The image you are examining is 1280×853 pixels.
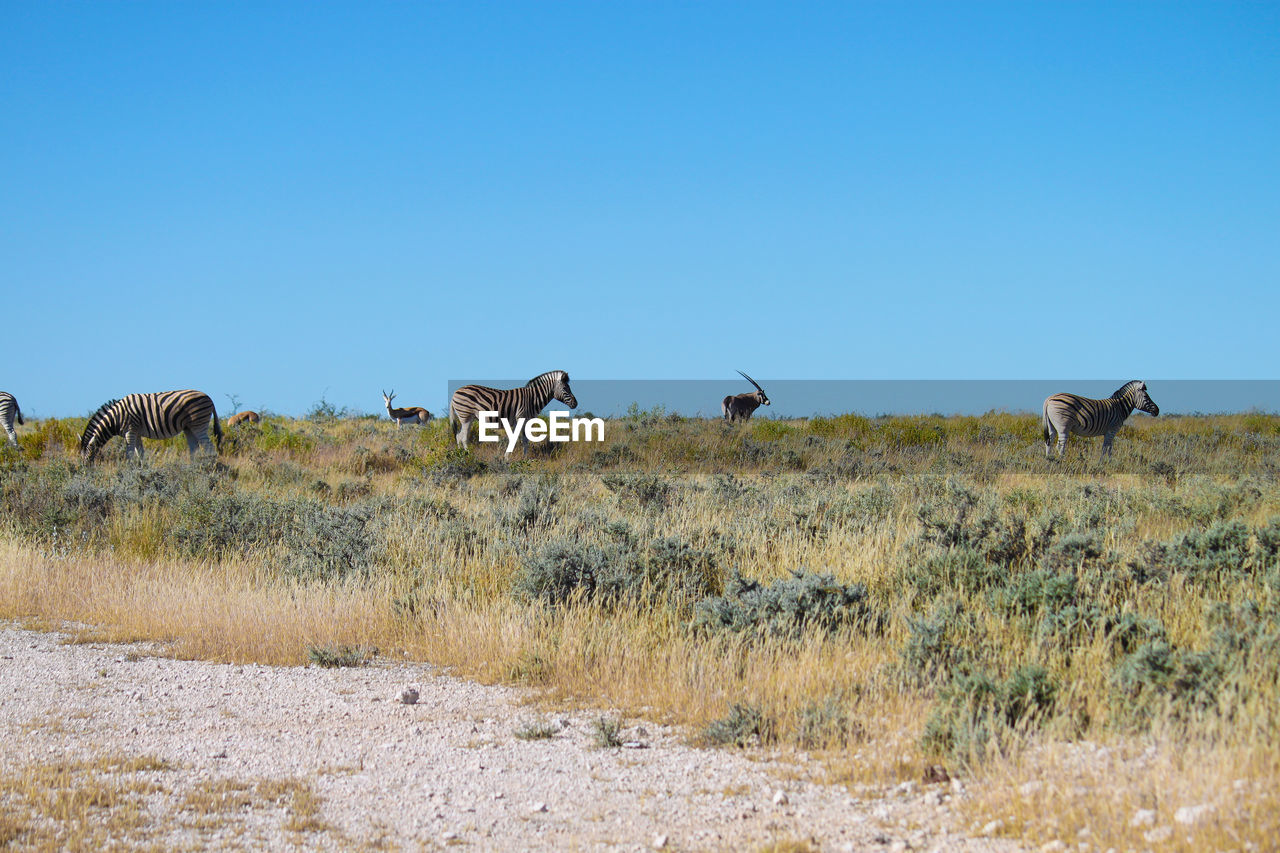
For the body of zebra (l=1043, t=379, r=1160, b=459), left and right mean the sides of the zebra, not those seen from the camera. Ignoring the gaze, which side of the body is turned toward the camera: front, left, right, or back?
right

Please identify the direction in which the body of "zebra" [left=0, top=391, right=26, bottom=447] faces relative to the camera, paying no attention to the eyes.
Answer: to the viewer's left

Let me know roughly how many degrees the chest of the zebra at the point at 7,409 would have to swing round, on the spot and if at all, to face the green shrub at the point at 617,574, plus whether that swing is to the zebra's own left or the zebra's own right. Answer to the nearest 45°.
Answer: approximately 90° to the zebra's own left

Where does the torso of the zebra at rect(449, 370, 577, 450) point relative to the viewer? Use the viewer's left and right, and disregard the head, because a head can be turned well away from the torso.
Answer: facing to the right of the viewer

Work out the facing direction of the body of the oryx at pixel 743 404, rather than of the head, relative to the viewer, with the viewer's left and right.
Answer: facing to the right of the viewer

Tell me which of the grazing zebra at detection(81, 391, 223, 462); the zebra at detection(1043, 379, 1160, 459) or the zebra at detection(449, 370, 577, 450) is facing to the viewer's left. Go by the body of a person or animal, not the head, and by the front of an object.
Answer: the grazing zebra at detection(81, 391, 223, 462)

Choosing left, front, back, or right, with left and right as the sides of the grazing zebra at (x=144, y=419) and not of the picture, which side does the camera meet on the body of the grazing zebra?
left

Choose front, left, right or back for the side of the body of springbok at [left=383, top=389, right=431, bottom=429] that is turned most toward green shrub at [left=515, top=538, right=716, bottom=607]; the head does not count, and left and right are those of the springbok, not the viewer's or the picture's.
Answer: left

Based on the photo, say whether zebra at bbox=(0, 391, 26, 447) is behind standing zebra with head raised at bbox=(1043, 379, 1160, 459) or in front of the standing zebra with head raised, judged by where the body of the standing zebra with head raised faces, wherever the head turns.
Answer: behind

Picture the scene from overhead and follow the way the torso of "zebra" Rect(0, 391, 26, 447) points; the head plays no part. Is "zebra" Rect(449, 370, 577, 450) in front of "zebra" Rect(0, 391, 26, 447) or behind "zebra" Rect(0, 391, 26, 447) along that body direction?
behind

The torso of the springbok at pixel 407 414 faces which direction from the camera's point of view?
to the viewer's left

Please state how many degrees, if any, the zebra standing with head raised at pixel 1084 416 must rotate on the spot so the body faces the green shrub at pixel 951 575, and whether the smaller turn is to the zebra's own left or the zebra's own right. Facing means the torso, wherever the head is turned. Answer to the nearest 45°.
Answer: approximately 90° to the zebra's own right

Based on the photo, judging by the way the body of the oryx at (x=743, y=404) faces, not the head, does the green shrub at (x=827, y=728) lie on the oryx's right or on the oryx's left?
on the oryx's right
